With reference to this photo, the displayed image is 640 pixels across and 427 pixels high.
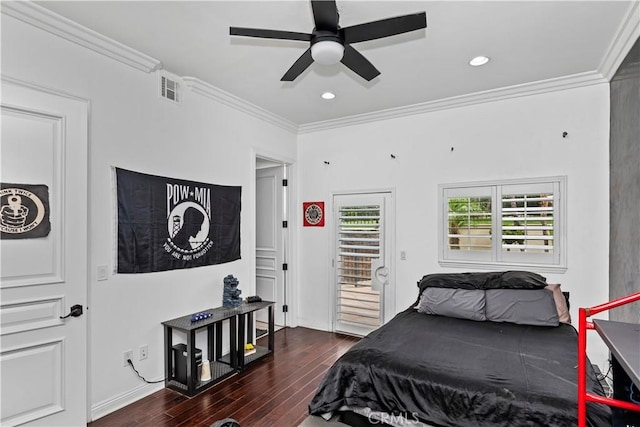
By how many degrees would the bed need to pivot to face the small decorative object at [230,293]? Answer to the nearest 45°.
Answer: approximately 90° to its right

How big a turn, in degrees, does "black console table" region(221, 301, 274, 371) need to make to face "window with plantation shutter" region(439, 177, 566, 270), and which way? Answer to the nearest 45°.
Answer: approximately 45° to its left

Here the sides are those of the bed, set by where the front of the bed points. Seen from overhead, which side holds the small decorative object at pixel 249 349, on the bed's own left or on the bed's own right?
on the bed's own right

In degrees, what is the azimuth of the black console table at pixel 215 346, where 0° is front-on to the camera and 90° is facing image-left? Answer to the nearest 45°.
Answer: approximately 315°

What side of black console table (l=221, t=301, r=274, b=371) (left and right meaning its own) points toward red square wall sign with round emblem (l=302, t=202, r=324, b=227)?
left

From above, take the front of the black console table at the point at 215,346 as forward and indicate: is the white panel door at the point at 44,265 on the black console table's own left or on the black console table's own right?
on the black console table's own right

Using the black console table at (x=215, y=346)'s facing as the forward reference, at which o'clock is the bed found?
The bed is roughly at 12 o'clock from the black console table.

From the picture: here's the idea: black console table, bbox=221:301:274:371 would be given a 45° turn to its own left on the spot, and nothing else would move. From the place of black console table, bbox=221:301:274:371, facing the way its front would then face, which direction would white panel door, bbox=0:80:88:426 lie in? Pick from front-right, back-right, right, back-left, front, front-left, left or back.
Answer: back-right

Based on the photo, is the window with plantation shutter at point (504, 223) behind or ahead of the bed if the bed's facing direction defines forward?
behind

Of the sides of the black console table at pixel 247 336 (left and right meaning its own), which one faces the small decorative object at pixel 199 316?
right

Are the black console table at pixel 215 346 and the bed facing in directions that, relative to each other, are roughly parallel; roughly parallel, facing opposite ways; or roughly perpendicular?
roughly perpendicular

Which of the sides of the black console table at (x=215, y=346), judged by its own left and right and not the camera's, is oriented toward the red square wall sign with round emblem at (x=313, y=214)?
left
